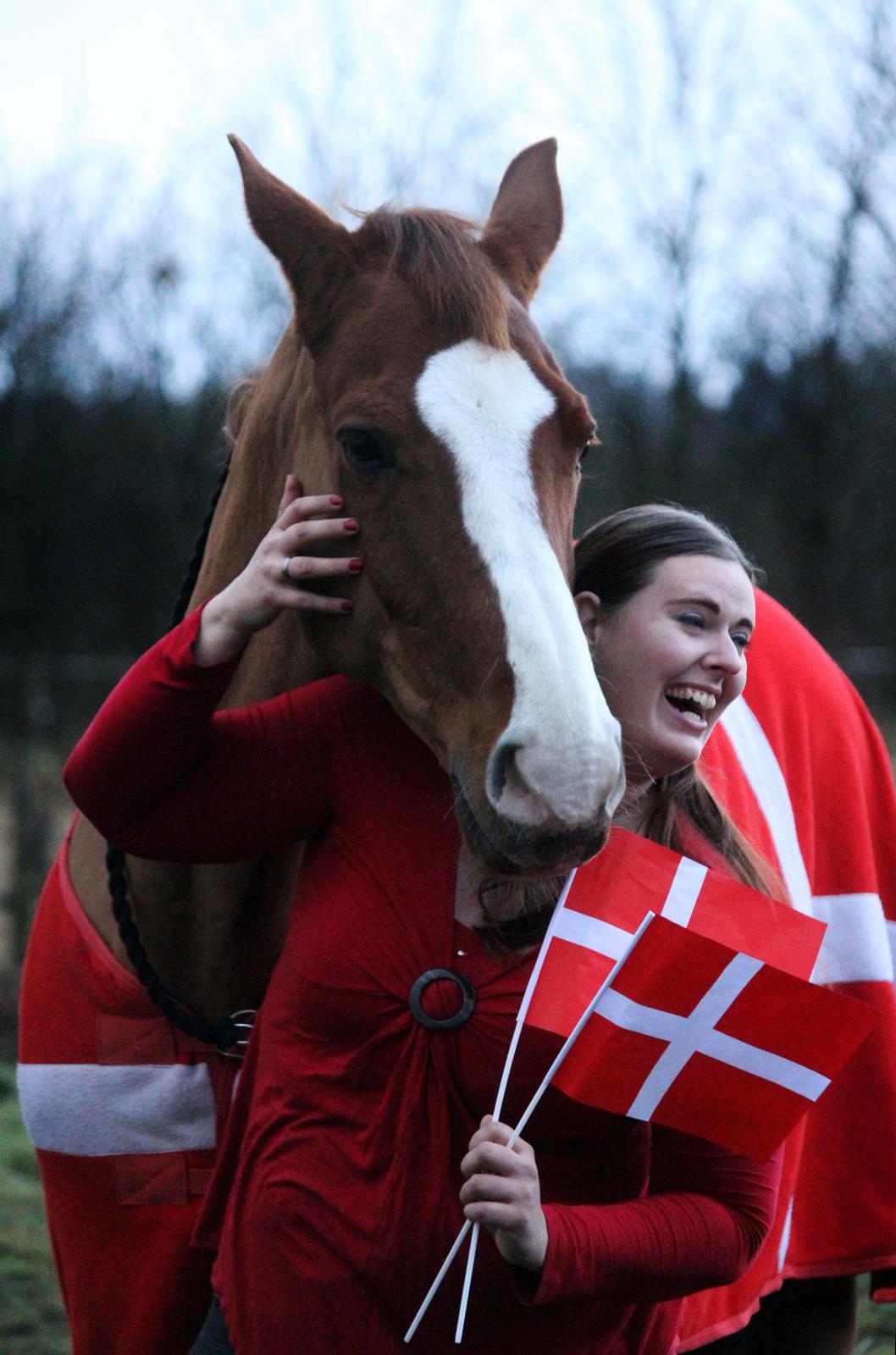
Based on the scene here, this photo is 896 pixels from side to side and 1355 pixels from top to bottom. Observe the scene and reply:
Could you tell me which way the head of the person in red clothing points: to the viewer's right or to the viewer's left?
to the viewer's right

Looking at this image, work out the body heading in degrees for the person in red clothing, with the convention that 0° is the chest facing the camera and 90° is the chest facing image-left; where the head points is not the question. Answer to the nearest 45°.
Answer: approximately 0°
